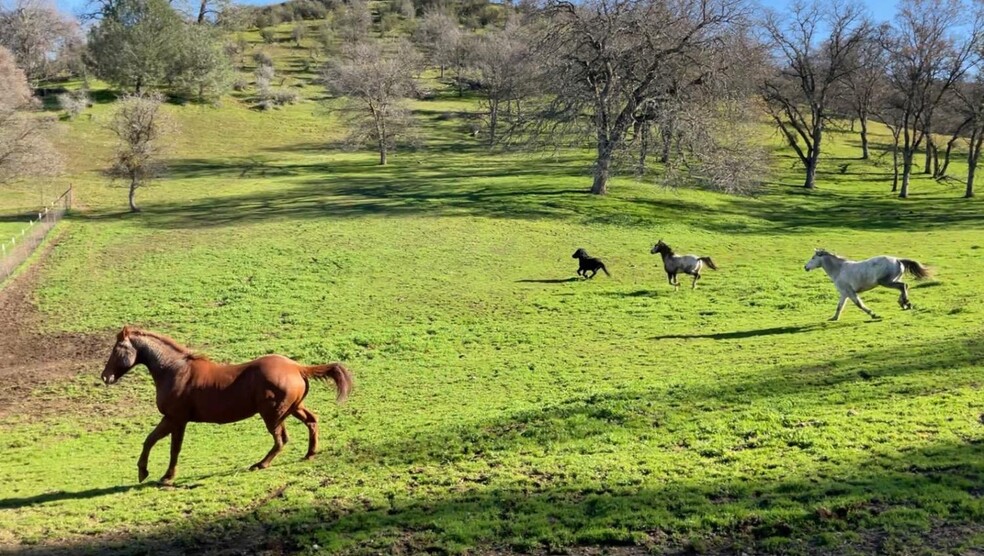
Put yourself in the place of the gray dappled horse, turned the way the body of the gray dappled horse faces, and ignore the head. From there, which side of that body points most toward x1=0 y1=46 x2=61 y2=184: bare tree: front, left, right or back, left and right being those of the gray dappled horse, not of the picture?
front

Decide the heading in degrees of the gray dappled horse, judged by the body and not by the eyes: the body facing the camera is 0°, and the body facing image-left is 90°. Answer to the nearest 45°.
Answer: approximately 90°

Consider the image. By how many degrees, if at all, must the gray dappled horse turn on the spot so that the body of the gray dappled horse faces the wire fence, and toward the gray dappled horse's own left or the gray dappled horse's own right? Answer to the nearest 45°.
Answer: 0° — it already faces it

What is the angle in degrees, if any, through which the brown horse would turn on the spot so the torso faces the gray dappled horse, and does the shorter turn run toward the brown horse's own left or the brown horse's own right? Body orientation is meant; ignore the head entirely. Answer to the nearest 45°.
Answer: approximately 180°

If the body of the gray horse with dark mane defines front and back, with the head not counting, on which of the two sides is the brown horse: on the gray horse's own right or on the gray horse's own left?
on the gray horse's own left

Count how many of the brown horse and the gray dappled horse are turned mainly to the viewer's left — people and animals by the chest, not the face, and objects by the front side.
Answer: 2

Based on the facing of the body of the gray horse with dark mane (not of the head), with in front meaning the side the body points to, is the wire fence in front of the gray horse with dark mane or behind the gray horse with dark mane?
in front

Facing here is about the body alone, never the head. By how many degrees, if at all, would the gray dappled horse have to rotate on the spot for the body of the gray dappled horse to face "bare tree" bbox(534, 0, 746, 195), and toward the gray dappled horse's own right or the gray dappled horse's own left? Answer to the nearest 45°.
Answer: approximately 45° to the gray dappled horse's own right

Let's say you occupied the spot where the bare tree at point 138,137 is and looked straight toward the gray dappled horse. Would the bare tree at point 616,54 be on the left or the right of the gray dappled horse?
left

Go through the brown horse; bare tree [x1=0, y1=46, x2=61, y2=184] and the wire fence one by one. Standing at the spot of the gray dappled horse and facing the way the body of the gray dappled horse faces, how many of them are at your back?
0

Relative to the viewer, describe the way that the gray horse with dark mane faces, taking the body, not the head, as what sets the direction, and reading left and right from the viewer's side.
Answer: facing to the left of the viewer

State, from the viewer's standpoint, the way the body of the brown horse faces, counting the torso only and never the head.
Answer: to the viewer's left
